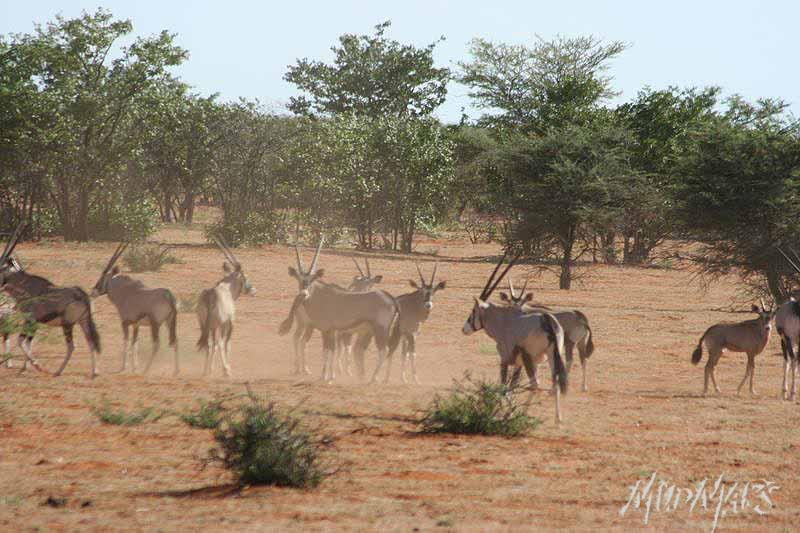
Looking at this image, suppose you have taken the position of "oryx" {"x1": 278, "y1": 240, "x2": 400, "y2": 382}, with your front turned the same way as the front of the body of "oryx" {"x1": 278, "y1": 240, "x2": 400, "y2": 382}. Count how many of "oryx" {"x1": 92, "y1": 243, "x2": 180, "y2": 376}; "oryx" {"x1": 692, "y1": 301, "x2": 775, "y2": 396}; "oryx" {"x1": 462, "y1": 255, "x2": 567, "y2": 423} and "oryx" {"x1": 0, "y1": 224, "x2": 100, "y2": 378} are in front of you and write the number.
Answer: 2

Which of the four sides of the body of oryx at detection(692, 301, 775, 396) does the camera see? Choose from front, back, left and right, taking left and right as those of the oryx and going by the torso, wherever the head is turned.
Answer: right

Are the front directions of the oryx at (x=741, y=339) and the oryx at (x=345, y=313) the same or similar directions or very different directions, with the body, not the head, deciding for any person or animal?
very different directions

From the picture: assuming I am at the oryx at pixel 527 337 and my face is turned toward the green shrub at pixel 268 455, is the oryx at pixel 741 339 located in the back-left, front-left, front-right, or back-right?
back-left

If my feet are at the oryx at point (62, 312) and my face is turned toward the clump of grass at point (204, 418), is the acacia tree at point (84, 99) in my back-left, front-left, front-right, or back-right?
back-left

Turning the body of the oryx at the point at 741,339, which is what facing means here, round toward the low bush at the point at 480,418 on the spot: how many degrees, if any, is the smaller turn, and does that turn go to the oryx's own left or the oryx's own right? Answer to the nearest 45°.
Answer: approximately 135° to the oryx's own right

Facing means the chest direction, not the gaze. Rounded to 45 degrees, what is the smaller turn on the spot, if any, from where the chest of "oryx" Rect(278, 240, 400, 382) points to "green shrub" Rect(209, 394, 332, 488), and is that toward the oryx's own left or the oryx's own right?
approximately 90° to the oryx's own left

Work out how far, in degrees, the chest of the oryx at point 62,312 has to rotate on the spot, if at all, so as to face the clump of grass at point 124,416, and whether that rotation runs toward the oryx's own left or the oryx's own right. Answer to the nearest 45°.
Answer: approximately 90° to the oryx's own left

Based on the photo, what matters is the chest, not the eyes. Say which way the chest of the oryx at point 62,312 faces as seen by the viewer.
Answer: to the viewer's left

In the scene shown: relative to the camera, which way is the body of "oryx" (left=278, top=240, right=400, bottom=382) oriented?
to the viewer's left

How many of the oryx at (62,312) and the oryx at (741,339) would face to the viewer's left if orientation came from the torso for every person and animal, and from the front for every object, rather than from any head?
1

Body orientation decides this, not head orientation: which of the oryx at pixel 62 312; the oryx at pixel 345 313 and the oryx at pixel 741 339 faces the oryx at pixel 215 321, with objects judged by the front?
the oryx at pixel 345 313
